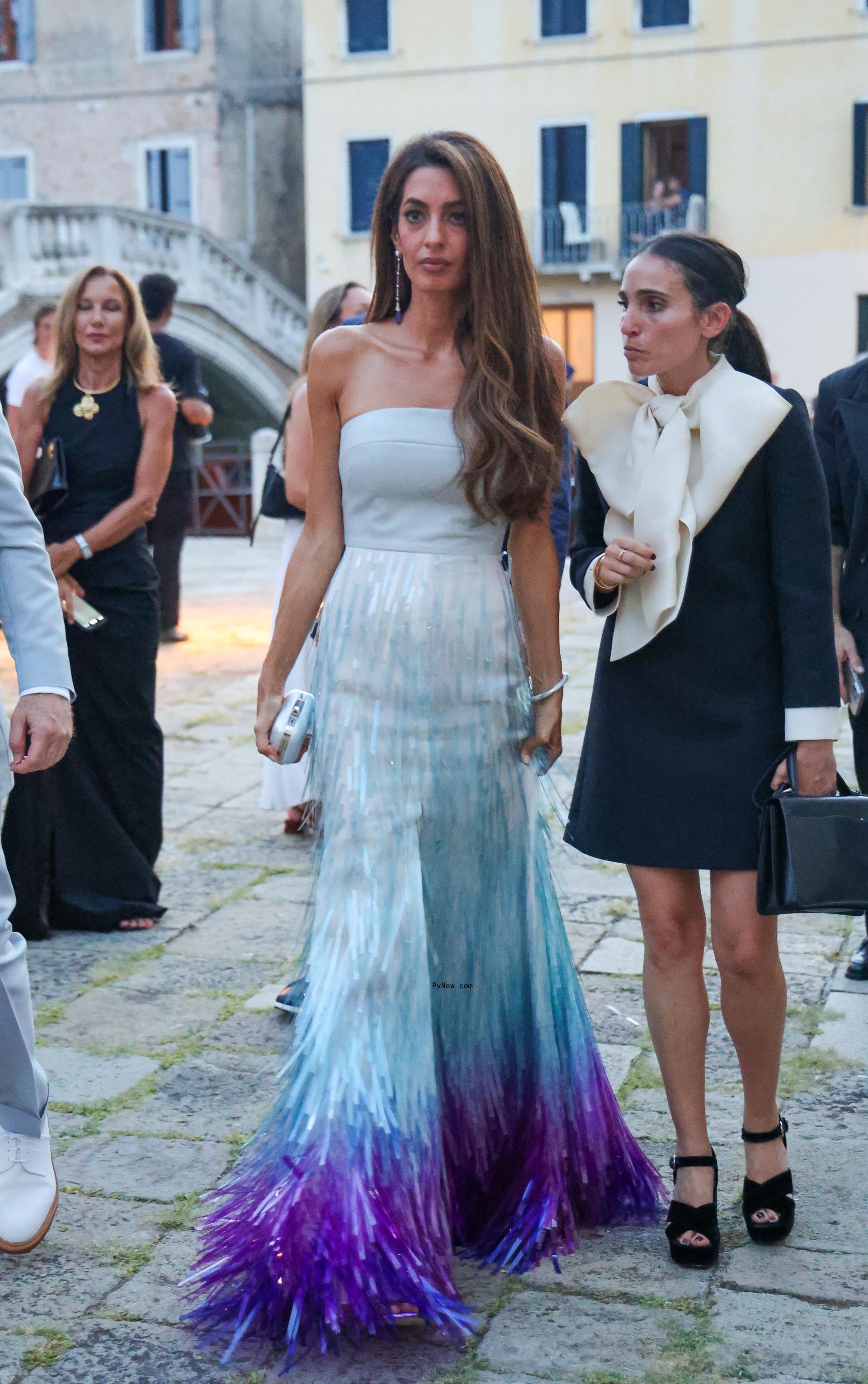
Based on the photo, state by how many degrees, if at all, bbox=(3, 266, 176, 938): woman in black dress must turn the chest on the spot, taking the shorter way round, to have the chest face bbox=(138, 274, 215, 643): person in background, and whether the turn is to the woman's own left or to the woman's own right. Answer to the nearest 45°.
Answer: approximately 180°

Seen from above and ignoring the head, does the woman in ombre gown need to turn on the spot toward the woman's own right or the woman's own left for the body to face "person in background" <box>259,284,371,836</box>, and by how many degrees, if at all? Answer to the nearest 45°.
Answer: approximately 180°

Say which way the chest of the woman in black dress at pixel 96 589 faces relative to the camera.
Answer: toward the camera

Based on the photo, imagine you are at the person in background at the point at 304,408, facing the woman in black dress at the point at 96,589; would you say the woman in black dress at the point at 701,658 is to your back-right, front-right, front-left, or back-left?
front-left

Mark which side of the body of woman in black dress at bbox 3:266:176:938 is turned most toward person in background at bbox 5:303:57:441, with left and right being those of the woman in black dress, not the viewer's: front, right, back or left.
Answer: back

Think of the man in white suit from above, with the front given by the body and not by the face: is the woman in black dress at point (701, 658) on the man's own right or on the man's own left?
on the man's own left
